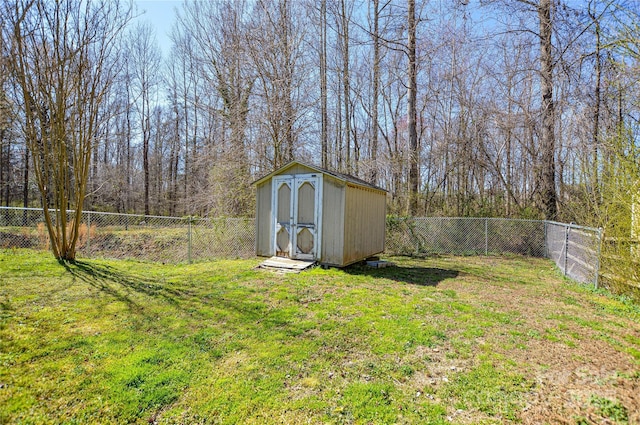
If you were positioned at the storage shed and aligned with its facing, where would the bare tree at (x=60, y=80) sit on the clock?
The bare tree is roughly at 1 o'clock from the storage shed.

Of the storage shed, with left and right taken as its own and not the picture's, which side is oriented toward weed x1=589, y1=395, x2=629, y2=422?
left

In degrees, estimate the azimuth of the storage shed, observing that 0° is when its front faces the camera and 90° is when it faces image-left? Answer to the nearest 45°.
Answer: approximately 45°
